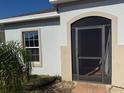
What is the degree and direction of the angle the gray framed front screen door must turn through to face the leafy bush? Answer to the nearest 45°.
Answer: approximately 45° to its right

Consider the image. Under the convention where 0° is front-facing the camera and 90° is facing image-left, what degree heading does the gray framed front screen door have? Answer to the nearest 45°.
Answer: approximately 0°
